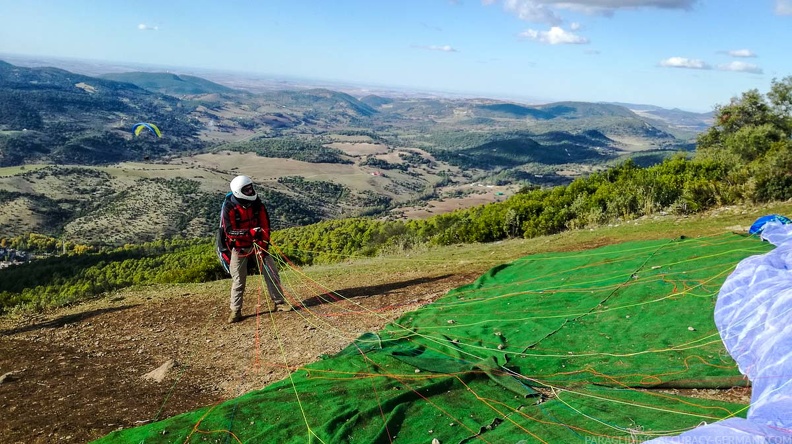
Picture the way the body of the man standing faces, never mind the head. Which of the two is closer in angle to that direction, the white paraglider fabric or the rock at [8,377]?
the white paraglider fabric

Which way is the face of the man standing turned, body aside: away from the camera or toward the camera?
toward the camera

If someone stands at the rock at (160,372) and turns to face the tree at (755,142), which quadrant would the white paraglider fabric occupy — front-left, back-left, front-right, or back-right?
front-right

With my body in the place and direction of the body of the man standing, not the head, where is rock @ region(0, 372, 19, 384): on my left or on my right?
on my right

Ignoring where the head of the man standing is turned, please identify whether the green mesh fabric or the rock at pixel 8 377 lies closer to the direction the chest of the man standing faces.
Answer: the green mesh fabric

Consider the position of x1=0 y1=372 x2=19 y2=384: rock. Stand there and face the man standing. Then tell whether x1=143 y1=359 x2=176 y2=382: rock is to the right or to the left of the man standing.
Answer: right

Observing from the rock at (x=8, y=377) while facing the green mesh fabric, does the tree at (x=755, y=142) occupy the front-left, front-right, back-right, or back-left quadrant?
front-left

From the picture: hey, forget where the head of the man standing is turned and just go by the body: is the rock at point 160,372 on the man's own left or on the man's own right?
on the man's own right

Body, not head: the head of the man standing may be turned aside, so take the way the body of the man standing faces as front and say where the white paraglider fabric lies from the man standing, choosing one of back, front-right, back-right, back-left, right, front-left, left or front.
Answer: front

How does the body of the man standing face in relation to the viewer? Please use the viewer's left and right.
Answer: facing the viewer and to the right of the viewer
